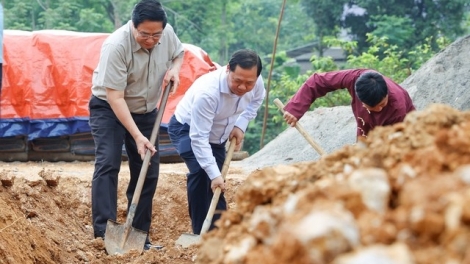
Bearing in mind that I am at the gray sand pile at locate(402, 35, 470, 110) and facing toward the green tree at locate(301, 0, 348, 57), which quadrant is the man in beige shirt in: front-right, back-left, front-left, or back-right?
back-left

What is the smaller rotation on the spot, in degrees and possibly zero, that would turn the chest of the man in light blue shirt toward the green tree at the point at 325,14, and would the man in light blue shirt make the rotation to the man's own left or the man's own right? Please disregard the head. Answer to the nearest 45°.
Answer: approximately 135° to the man's own left

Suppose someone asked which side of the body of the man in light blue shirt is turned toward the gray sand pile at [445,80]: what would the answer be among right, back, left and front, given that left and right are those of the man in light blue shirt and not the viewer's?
left

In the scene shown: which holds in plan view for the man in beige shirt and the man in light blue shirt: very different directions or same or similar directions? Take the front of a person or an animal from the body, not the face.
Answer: same or similar directions

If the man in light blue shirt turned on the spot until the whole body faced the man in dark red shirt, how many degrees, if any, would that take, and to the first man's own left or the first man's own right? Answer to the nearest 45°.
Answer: approximately 45° to the first man's own left

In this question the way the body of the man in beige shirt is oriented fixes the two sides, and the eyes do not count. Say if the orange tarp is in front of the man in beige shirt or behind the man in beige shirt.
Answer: behind

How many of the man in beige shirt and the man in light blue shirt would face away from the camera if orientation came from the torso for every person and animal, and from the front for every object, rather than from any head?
0

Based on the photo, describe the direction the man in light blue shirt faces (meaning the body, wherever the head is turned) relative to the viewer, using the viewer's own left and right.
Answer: facing the viewer and to the right of the viewer

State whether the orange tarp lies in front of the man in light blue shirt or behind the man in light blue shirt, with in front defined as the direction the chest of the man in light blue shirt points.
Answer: behind
